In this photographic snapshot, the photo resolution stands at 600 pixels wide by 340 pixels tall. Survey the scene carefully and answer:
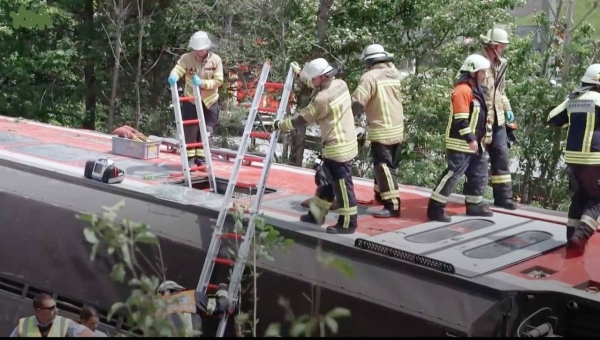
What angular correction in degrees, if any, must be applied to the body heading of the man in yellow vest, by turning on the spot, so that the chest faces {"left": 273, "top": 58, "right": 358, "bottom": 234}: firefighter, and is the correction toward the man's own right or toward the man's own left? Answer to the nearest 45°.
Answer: approximately 90° to the man's own left

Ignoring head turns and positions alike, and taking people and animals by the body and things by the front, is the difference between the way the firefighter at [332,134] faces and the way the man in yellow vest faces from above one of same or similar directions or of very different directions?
very different directions

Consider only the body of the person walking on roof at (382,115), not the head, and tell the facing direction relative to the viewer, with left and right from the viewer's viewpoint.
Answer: facing away from the viewer and to the left of the viewer

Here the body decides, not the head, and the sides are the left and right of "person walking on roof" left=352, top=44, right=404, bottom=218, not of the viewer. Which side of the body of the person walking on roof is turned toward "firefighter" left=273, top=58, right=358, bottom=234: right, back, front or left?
left
